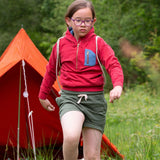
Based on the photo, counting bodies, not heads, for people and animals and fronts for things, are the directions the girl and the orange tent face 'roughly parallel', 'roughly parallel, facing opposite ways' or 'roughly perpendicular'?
roughly parallel

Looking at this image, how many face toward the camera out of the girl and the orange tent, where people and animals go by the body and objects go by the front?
2

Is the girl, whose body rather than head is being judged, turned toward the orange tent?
no

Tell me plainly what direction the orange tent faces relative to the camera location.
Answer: facing the viewer

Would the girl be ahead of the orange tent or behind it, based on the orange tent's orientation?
ahead

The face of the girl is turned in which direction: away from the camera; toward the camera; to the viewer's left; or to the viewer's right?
toward the camera
